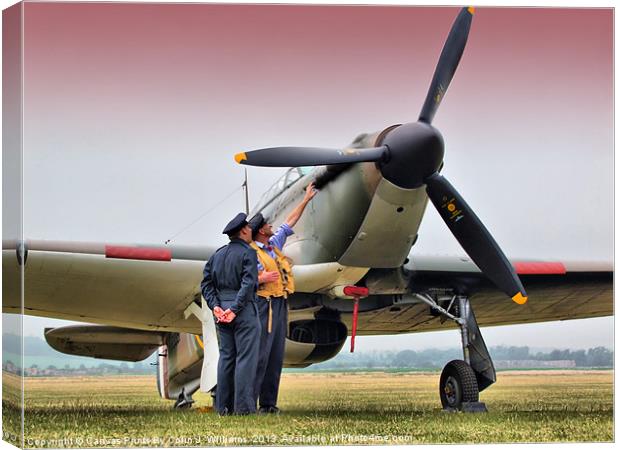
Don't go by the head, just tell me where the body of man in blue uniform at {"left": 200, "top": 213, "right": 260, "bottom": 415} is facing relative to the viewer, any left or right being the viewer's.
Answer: facing away from the viewer and to the right of the viewer

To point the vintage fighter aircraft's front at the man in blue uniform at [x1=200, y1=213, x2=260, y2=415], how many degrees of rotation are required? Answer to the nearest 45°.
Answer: approximately 90° to its right

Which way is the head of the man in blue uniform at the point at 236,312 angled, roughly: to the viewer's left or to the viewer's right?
to the viewer's right
